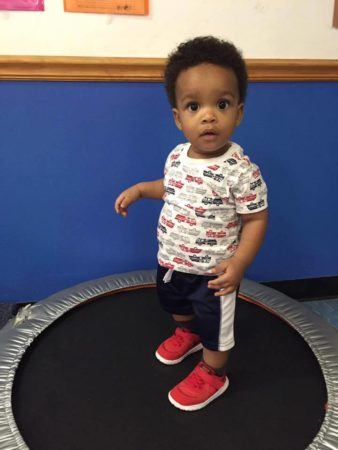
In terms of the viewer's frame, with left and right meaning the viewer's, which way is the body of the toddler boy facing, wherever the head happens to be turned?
facing the viewer and to the left of the viewer
